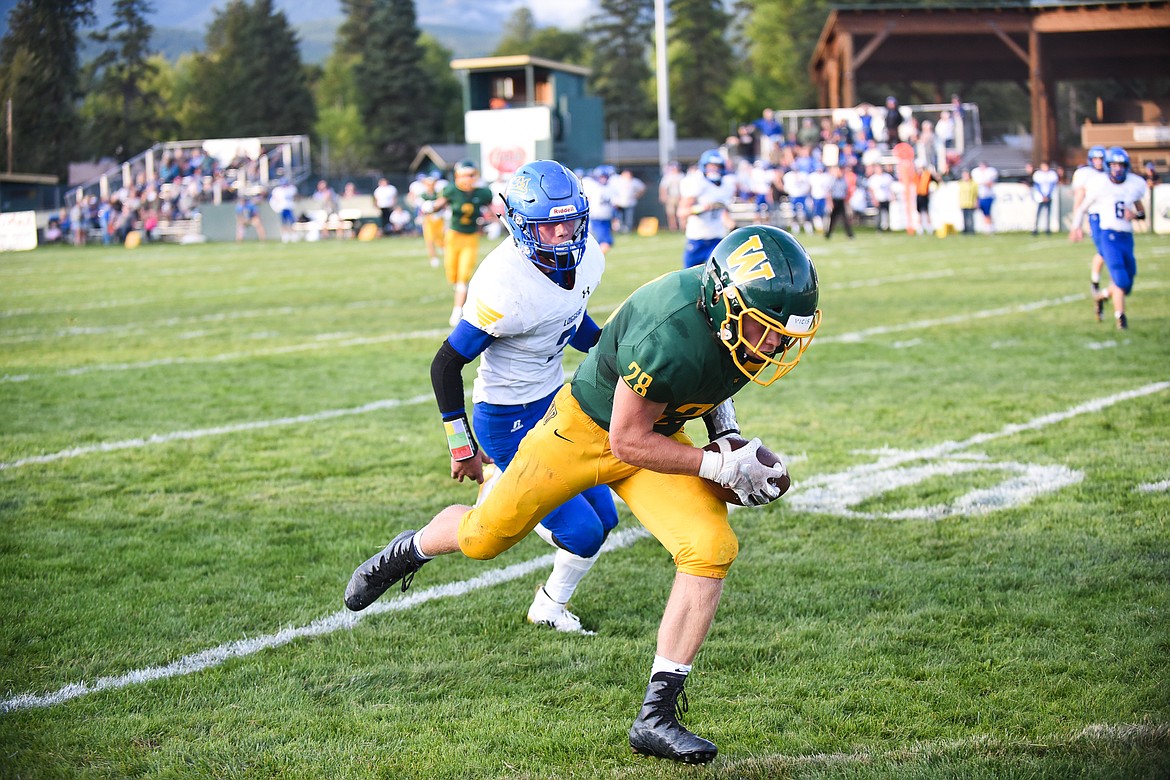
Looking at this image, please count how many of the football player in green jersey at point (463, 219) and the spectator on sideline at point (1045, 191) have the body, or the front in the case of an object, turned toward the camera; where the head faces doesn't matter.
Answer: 2

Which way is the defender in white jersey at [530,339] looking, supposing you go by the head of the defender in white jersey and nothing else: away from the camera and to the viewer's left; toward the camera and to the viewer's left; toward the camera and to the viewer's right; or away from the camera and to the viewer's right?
toward the camera and to the viewer's right

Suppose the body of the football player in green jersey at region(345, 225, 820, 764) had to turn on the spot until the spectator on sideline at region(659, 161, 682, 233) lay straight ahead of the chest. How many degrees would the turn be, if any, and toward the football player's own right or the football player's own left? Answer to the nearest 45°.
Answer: approximately 135° to the football player's own left

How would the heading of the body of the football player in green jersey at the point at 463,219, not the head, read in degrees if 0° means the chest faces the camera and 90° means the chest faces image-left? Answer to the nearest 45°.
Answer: approximately 0°

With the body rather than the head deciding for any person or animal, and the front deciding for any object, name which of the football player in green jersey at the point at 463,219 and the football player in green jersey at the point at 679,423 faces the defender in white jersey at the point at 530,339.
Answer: the football player in green jersey at the point at 463,219
